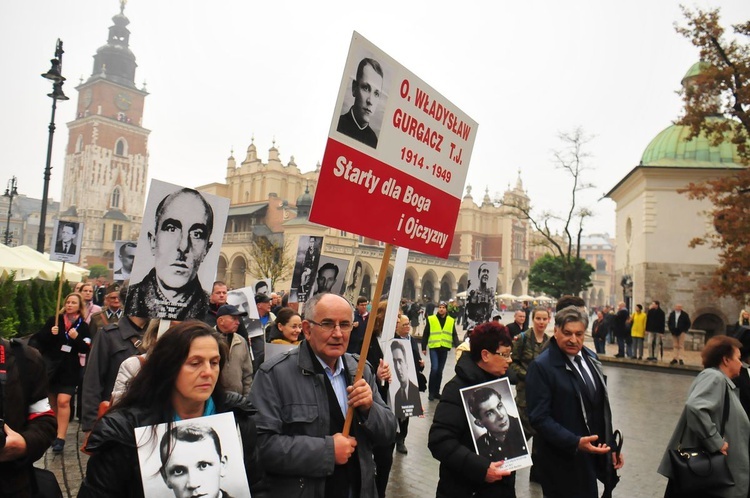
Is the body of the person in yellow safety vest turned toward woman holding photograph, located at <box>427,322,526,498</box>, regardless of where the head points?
yes

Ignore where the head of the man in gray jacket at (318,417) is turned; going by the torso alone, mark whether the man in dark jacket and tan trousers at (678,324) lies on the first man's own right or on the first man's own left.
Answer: on the first man's own left

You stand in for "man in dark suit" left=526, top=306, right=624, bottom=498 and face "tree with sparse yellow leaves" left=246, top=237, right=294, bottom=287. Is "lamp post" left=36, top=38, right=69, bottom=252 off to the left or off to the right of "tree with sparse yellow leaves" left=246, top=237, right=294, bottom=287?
left

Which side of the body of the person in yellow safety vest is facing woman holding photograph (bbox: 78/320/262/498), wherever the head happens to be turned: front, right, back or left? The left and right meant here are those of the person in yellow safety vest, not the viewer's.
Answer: front

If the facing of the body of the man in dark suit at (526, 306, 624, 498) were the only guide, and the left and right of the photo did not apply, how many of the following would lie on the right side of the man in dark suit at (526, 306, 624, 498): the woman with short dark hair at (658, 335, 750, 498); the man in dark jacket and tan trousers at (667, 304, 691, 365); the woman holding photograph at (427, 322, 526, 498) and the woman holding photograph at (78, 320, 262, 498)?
2

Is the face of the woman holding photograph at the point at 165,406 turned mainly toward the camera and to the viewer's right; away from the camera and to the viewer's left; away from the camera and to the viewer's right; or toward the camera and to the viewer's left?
toward the camera and to the viewer's right

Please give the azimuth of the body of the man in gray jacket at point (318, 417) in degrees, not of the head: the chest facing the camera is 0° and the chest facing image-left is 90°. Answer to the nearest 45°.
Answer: approximately 315°
